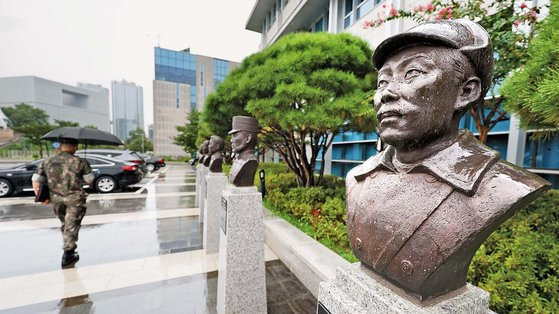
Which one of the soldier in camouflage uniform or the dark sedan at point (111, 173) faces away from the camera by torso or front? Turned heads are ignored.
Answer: the soldier in camouflage uniform

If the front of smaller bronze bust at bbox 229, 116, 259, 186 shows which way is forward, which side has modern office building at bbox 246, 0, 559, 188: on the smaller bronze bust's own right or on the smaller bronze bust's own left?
on the smaller bronze bust's own right

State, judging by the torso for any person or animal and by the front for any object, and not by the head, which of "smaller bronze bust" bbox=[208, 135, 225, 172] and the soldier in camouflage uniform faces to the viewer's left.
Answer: the smaller bronze bust

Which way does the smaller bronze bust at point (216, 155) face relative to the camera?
to the viewer's left

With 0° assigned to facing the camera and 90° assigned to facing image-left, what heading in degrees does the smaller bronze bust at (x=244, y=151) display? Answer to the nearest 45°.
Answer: approximately 90°

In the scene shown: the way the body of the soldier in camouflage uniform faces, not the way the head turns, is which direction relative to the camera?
away from the camera

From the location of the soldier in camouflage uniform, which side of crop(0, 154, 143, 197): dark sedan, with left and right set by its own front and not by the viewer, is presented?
left

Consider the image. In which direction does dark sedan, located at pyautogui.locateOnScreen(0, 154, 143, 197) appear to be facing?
to the viewer's left

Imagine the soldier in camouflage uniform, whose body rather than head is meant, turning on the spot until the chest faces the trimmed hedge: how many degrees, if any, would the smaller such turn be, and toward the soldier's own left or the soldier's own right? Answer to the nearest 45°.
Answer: approximately 135° to the soldier's own right
